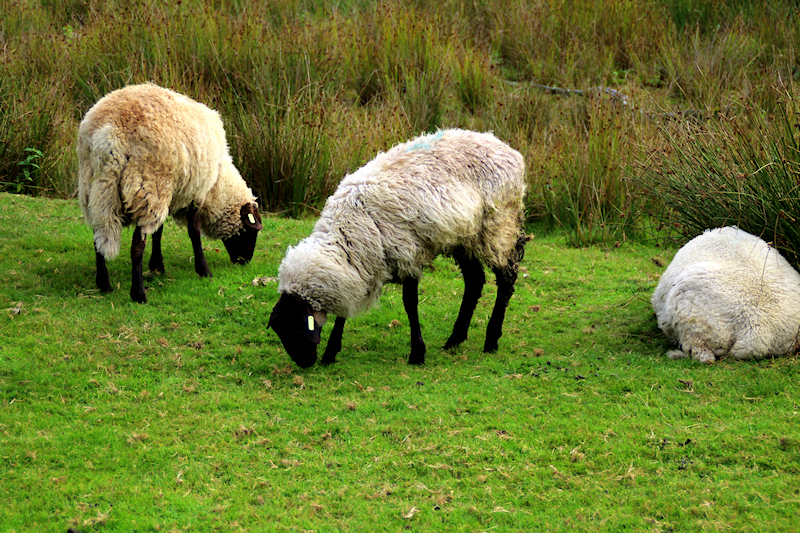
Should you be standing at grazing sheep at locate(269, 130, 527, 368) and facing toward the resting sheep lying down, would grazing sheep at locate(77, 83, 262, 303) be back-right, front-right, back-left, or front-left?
back-left

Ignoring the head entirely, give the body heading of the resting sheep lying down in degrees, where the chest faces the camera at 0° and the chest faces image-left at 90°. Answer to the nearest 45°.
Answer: approximately 225°

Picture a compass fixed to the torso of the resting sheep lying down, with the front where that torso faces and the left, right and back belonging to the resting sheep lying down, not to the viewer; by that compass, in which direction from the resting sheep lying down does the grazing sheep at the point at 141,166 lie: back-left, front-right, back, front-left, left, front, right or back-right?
back-left

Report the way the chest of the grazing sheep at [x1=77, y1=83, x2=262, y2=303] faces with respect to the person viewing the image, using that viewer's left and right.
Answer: facing away from the viewer and to the right of the viewer
